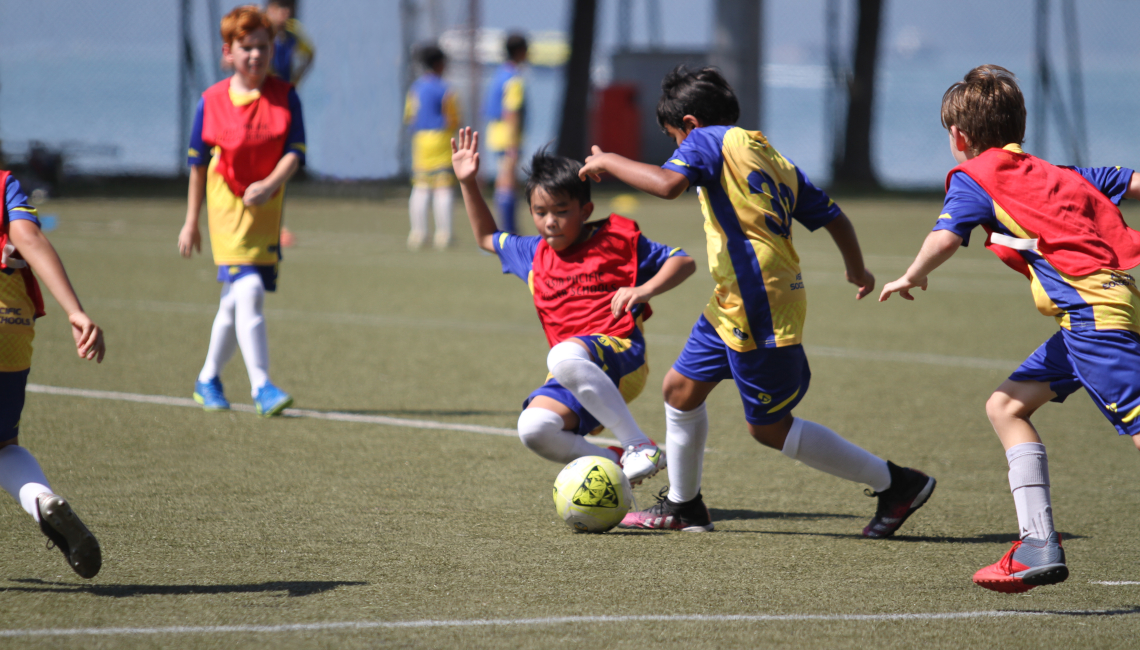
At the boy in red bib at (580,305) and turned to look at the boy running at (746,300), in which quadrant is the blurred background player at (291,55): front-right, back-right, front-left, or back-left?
back-left

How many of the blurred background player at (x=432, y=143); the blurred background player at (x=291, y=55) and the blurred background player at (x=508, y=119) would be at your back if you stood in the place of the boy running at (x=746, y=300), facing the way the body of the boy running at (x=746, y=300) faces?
0

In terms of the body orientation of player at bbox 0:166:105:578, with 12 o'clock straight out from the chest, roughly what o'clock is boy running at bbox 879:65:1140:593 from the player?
The boy running is roughly at 5 o'clock from the player.

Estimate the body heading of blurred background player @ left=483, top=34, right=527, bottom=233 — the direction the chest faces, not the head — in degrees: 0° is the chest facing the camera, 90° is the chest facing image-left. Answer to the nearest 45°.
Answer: approximately 225°

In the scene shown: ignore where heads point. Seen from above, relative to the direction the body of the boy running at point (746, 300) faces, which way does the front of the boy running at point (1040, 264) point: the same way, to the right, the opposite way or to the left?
the same way

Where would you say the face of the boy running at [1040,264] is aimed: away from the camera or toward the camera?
away from the camera

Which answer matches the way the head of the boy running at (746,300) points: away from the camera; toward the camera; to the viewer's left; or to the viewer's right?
to the viewer's left

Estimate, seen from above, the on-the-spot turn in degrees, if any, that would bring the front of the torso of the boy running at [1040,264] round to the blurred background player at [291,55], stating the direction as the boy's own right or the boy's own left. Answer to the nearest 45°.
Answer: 0° — they already face them

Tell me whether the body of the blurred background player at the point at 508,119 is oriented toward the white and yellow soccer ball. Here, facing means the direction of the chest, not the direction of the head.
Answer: no

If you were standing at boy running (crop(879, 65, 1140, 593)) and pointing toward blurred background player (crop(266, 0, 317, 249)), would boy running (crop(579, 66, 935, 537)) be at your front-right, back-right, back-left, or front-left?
front-left
